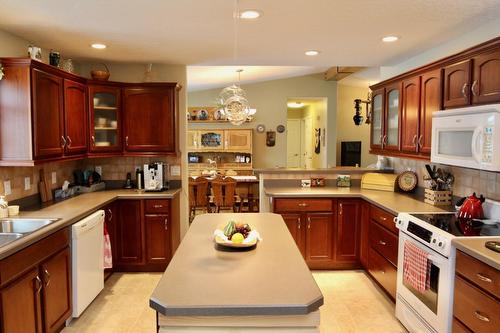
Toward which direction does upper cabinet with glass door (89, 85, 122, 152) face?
toward the camera

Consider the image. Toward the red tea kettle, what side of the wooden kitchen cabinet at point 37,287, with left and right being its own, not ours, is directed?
front

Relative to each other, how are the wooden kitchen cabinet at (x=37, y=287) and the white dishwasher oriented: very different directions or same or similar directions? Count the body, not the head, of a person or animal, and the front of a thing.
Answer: same or similar directions

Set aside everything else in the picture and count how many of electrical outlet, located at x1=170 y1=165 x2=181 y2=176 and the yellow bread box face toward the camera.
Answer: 2

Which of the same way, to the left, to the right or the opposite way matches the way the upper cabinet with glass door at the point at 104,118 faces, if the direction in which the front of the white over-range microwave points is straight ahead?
to the left

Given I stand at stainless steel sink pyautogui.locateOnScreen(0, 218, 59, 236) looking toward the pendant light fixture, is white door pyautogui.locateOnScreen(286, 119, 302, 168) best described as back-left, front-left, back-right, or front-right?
front-left

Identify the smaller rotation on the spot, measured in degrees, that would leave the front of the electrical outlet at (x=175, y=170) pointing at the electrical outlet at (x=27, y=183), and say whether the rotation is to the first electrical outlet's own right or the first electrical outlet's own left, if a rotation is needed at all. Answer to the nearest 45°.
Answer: approximately 45° to the first electrical outlet's own right

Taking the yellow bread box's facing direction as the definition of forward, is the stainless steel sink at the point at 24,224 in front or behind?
in front

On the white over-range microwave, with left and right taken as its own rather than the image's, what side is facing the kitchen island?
front

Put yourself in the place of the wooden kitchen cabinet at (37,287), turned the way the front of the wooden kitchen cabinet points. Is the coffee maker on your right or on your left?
on your left

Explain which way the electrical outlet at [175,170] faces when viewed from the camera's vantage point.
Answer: facing the viewer

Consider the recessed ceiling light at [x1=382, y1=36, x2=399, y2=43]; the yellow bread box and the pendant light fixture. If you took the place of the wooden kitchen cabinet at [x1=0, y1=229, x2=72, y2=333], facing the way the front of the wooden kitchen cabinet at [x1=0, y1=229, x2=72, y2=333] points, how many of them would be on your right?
0

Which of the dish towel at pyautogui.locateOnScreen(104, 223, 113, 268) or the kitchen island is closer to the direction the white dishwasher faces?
the kitchen island

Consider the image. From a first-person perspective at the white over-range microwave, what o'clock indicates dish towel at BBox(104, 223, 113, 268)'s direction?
The dish towel is roughly at 1 o'clock from the white over-range microwave.

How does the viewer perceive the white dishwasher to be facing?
facing the viewer and to the right of the viewer

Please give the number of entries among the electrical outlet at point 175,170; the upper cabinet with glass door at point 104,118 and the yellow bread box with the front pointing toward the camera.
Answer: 3

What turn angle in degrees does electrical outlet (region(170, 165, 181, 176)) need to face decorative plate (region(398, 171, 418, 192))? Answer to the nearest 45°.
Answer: approximately 45° to its left

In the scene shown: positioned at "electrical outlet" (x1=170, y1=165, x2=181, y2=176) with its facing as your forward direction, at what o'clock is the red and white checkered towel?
The red and white checkered towel is roughly at 11 o'clock from the electrical outlet.
